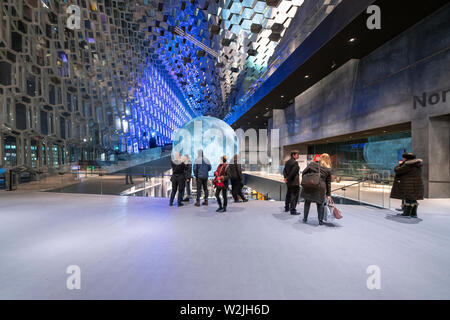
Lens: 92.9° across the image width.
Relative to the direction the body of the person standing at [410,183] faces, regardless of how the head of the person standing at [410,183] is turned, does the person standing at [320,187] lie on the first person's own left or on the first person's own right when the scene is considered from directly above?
on the first person's own left

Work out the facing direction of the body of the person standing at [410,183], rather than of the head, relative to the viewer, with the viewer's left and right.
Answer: facing away from the viewer and to the left of the viewer

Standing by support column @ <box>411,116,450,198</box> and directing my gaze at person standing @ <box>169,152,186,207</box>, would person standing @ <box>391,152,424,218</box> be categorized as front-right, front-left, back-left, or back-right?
front-left

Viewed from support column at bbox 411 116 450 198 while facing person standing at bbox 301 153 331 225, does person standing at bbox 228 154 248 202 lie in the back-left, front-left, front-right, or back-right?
front-right

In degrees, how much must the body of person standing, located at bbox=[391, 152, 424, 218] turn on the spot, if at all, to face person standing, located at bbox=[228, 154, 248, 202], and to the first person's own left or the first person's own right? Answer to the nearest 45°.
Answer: approximately 45° to the first person's own left

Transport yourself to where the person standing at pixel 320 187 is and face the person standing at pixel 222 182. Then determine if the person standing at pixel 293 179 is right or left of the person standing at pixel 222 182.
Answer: right

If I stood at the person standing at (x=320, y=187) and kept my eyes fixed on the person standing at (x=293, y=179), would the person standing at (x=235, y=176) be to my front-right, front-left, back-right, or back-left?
front-left

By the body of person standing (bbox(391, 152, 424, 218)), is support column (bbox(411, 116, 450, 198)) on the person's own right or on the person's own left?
on the person's own right
